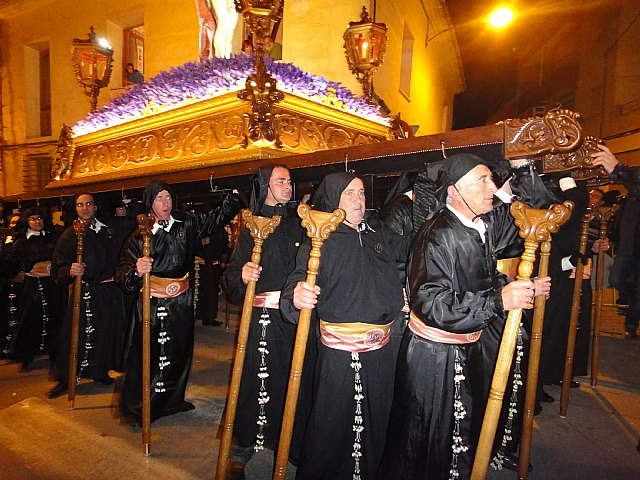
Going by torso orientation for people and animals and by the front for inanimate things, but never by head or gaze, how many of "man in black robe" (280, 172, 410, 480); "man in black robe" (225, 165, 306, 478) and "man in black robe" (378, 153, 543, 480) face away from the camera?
0

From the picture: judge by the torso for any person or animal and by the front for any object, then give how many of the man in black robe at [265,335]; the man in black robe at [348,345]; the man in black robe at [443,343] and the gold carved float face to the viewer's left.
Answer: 0

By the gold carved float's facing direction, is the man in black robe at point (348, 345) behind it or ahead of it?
ahead

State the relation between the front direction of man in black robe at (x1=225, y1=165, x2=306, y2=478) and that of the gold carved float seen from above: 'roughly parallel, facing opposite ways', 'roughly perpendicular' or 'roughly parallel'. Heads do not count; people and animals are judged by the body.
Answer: roughly parallel

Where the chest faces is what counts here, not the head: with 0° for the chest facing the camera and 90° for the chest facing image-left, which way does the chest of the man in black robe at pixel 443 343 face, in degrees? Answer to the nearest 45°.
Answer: approximately 315°

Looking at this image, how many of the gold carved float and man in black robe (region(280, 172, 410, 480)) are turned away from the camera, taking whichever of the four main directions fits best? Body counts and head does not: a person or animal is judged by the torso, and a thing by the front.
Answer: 0

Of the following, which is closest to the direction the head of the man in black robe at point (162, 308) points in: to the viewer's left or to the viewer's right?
to the viewer's right

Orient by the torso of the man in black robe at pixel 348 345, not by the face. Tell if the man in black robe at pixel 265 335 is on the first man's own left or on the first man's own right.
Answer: on the first man's own right

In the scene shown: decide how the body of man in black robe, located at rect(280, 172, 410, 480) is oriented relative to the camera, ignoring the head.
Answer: toward the camera

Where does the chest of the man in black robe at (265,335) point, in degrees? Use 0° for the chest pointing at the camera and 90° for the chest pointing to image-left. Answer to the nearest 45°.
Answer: approximately 315°

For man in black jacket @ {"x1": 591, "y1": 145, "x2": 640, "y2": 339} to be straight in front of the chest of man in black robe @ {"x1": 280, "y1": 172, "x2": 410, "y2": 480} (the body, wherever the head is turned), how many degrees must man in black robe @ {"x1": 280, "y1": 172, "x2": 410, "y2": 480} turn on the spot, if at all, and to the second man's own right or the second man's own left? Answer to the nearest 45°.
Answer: approximately 90° to the second man's own left

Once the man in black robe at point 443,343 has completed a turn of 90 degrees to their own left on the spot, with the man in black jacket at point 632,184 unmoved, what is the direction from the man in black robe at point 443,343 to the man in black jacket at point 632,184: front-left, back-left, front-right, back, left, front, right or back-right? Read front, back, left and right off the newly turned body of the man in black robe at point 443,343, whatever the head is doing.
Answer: front

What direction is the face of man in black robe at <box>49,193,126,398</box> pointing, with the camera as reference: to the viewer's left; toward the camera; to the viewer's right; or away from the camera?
toward the camera

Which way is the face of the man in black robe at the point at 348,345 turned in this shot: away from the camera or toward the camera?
toward the camera

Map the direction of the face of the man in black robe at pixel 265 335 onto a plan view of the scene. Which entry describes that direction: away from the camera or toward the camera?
toward the camera
